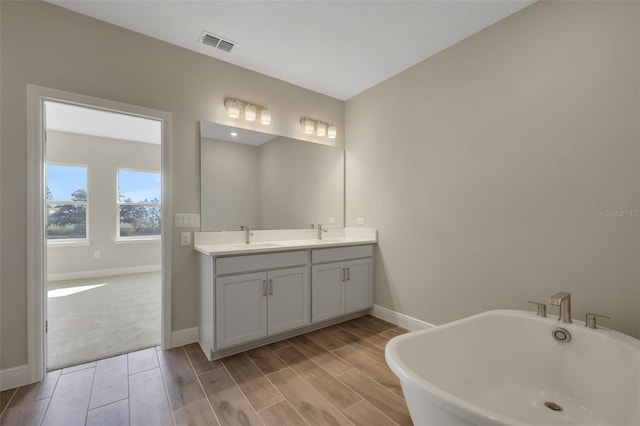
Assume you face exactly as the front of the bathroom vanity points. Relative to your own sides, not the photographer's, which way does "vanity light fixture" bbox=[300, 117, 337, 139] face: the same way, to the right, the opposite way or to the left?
the same way

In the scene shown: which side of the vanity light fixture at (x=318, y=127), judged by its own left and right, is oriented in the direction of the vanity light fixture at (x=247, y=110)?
right

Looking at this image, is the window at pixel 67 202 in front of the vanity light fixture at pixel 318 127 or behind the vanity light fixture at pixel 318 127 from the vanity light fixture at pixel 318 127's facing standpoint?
behind

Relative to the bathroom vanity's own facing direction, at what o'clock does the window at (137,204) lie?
The window is roughly at 6 o'clock from the bathroom vanity.

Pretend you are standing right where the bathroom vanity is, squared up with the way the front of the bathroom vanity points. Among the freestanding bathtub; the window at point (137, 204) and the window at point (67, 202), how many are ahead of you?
1

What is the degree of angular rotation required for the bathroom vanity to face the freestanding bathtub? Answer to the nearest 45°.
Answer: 0° — it already faces it

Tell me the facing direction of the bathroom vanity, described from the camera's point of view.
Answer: facing the viewer and to the right of the viewer

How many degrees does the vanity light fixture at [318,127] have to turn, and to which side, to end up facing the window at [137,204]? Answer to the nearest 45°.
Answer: approximately 180°

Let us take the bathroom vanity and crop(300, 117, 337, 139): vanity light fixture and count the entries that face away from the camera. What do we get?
0

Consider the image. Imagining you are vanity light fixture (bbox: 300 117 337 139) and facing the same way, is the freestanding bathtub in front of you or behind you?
in front

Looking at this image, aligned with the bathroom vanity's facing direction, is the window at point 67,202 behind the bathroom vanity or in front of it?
behind

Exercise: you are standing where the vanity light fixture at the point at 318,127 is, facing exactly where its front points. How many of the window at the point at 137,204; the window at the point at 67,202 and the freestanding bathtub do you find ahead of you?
1
